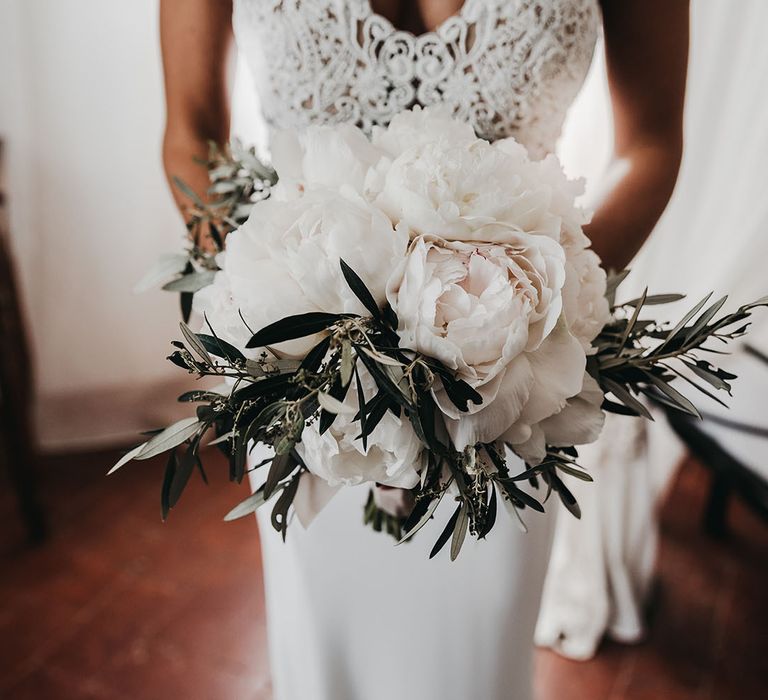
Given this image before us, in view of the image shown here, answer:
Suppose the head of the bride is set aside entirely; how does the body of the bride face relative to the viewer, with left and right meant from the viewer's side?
facing the viewer
